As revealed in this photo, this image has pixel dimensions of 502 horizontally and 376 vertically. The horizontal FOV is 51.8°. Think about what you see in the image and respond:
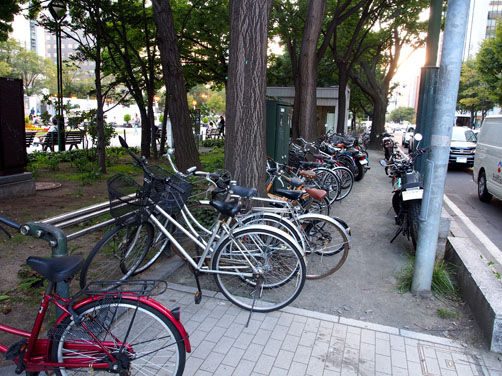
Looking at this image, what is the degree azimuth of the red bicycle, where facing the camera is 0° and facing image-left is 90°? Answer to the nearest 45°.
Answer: approximately 90°

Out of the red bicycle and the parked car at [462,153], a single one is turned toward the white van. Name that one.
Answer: the parked car

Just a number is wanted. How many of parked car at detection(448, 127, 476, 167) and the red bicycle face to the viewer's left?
1

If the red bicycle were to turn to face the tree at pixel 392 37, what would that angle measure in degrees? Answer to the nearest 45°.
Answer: approximately 135° to its right

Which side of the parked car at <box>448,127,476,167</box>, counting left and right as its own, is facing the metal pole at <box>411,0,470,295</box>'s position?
front

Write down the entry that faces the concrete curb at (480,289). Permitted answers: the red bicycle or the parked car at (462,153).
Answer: the parked car

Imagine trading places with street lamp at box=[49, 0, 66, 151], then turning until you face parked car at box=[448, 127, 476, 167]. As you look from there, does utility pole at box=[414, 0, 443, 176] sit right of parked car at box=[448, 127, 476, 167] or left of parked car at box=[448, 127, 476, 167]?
right

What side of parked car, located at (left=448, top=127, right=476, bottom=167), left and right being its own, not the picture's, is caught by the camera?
front

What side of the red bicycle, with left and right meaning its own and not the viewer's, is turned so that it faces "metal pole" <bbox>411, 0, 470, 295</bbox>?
back

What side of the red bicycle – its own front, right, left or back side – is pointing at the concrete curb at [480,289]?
back

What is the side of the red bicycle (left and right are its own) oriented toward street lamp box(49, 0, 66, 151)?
right

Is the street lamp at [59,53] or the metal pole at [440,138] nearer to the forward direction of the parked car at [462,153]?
the metal pole

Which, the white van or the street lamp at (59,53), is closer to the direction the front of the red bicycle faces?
the street lamp
